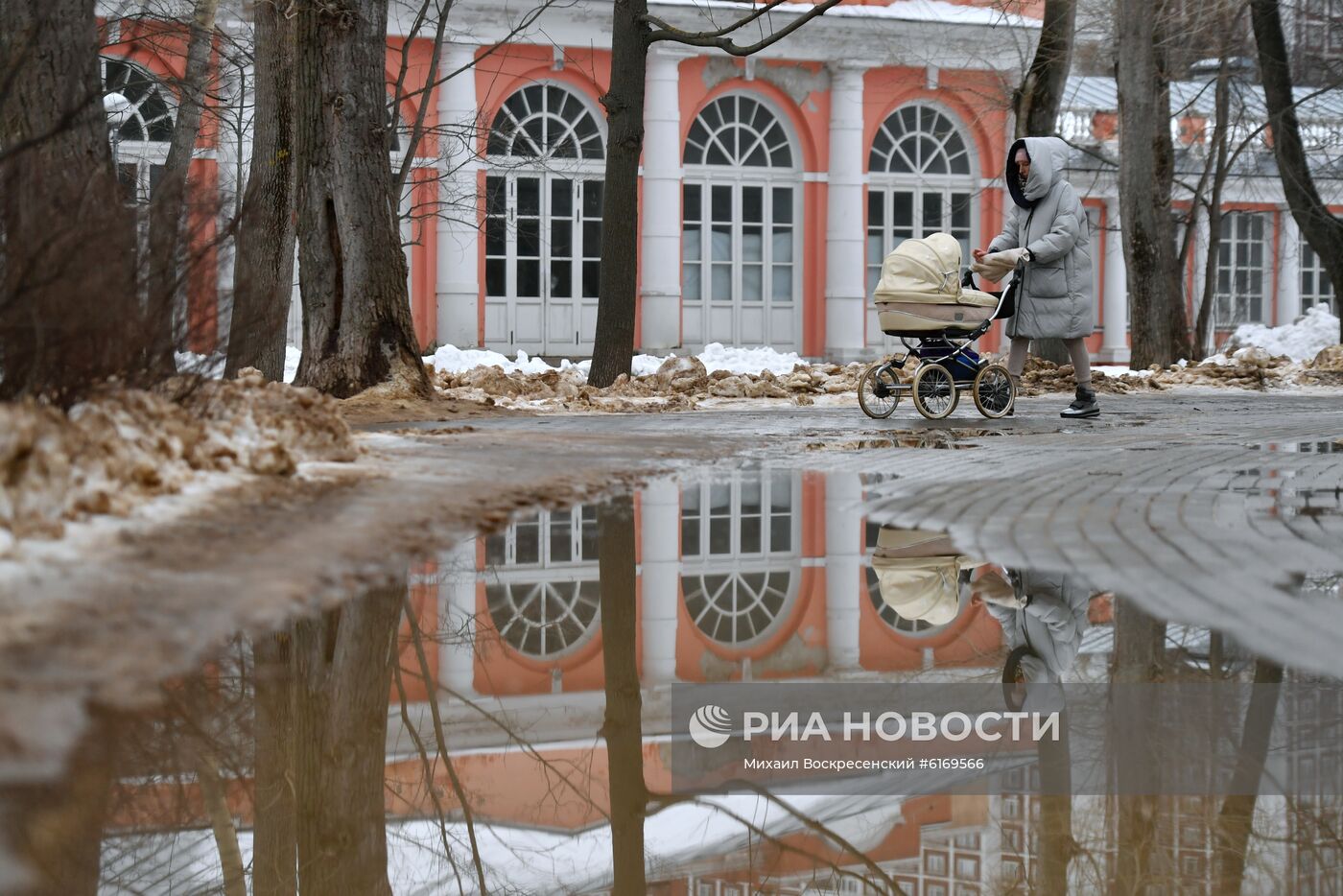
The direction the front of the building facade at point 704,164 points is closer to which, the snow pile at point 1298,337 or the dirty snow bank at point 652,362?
the dirty snow bank

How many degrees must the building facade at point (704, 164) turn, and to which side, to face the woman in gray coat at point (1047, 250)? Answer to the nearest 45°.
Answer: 0° — it already faces them

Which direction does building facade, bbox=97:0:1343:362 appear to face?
toward the camera

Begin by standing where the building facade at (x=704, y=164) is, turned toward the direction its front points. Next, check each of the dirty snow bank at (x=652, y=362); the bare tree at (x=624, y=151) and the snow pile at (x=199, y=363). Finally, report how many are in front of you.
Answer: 3

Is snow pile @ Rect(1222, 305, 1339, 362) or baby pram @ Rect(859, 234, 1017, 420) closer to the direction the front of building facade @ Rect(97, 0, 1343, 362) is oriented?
the baby pram

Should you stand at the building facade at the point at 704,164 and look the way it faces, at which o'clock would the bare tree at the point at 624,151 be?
The bare tree is roughly at 12 o'clock from the building facade.

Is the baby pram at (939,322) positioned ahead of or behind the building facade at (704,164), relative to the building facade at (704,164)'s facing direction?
ahead

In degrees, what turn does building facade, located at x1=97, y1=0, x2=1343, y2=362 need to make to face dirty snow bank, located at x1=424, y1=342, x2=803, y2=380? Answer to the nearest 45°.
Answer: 0° — it already faces it

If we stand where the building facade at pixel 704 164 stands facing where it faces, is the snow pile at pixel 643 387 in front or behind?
in front
